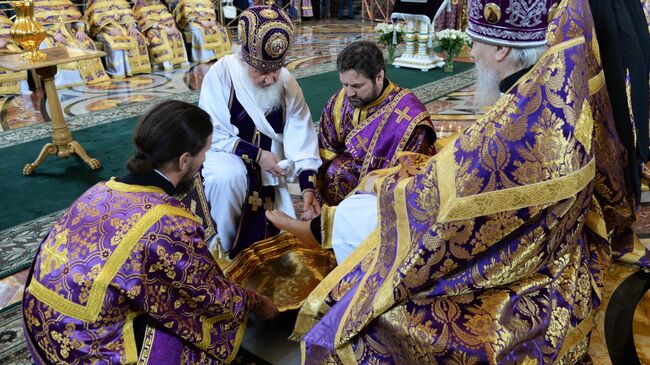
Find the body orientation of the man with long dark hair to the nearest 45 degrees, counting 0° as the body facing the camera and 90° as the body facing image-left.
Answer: approximately 225°

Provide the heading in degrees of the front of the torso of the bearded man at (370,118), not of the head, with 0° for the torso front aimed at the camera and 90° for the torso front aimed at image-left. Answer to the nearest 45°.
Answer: approximately 45°

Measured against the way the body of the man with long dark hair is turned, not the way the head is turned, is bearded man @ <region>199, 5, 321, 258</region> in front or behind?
in front

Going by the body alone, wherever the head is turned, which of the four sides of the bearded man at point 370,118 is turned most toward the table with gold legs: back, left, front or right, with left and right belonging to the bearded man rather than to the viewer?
right

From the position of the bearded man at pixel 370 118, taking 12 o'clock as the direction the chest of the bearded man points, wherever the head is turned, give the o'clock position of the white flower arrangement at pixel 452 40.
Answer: The white flower arrangement is roughly at 5 o'clock from the bearded man.

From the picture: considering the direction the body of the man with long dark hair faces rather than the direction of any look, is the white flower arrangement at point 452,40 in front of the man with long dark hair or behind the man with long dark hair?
in front

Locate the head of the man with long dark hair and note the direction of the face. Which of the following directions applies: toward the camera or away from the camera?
away from the camera

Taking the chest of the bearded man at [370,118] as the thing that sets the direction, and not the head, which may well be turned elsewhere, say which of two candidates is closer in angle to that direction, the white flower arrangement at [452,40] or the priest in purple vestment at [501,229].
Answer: the priest in purple vestment

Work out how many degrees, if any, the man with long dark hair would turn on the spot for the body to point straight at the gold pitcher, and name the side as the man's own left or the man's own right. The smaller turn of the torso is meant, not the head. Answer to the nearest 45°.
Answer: approximately 45° to the man's own left

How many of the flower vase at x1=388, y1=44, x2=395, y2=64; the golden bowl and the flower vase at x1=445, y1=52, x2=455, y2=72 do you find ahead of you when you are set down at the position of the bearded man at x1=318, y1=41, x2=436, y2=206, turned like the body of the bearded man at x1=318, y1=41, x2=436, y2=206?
1

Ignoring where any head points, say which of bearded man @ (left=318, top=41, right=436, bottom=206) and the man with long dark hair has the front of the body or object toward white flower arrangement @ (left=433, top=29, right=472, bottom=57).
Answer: the man with long dark hair

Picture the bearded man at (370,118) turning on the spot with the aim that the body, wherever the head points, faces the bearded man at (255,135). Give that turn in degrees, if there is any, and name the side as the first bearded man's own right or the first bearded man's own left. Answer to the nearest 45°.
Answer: approximately 45° to the first bearded man's own right

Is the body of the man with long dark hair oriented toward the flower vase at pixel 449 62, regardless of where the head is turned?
yes

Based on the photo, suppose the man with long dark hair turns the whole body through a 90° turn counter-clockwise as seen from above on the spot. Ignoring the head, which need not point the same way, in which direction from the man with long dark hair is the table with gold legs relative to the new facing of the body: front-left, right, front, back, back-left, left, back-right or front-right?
front-right

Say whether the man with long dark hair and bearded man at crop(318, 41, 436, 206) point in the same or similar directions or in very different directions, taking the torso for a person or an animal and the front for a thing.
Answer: very different directions

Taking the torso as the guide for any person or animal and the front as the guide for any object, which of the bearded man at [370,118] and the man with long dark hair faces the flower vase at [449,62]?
the man with long dark hair
